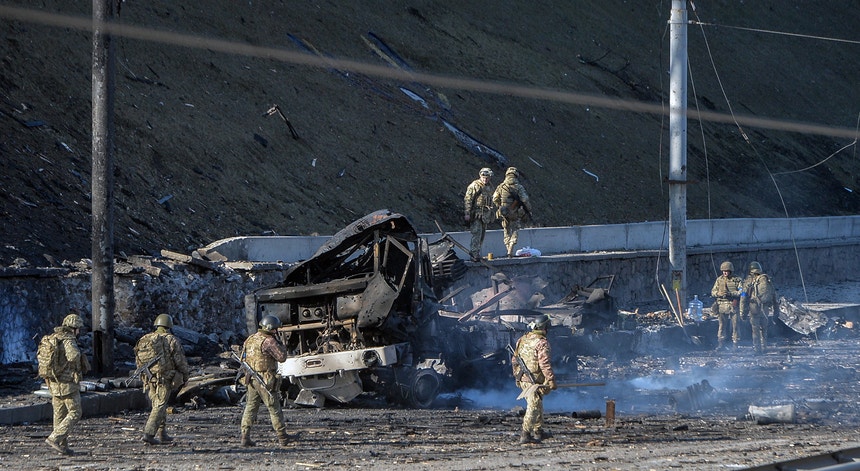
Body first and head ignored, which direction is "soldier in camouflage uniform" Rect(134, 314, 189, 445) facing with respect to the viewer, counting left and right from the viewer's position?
facing away from the viewer and to the right of the viewer

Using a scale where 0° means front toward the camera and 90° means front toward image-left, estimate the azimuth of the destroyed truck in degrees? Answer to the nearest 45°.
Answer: approximately 45°

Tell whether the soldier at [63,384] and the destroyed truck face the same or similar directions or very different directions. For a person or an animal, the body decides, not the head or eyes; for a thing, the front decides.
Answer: very different directions

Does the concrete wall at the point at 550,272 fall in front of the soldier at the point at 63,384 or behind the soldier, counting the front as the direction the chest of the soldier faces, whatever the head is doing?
in front

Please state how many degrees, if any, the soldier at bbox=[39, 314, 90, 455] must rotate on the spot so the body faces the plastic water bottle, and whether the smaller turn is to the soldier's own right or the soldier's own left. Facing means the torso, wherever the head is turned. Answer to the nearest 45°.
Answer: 0° — they already face it

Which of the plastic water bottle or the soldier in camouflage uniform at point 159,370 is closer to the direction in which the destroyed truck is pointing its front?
the soldier in camouflage uniform

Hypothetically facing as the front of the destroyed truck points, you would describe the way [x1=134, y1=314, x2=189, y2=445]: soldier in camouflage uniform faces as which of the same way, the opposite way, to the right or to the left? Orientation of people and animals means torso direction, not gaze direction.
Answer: the opposite way

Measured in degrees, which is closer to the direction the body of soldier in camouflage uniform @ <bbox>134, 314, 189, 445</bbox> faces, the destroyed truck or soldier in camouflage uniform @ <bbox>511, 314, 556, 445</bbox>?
the destroyed truck

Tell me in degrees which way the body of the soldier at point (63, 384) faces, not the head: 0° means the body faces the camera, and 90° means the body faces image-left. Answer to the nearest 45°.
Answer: approximately 225°
